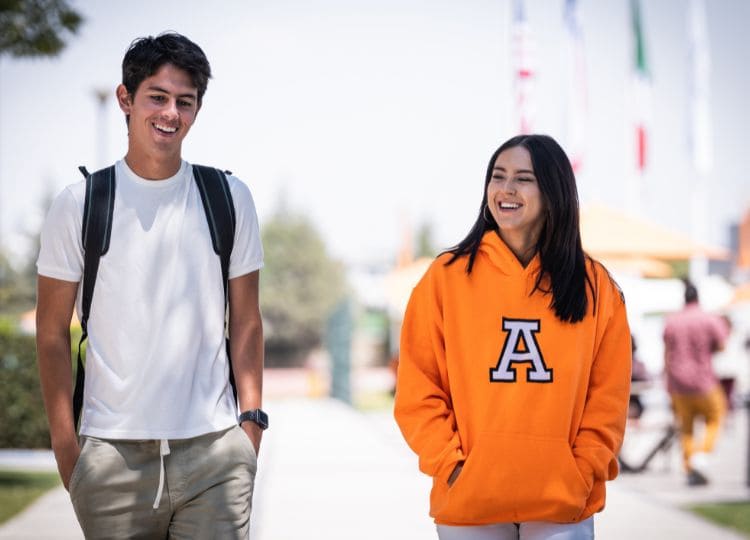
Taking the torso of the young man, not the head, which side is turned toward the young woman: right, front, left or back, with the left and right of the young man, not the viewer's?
left

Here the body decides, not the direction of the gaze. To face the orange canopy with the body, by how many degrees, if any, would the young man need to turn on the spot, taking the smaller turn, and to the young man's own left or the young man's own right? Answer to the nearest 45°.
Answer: approximately 135° to the young man's own left

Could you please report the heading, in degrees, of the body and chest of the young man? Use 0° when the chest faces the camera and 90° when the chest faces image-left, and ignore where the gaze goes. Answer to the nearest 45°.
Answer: approximately 0°

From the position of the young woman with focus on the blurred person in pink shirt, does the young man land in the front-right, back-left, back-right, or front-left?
back-left

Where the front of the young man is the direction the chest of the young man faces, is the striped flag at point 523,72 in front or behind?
behind

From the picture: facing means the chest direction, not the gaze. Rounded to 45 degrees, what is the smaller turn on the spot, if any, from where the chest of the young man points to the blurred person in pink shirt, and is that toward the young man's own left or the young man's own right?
approximately 135° to the young man's own left

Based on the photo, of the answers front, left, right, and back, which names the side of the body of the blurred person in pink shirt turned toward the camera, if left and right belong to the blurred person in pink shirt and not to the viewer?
back

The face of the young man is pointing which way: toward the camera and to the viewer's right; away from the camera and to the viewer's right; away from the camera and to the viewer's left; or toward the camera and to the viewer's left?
toward the camera and to the viewer's right

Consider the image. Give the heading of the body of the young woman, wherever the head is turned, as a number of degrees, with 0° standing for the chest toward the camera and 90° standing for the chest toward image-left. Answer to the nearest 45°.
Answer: approximately 0°

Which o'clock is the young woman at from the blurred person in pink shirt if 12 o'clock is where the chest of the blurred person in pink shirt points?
The young woman is roughly at 6 o'clock from the blurred person in pink shirt.

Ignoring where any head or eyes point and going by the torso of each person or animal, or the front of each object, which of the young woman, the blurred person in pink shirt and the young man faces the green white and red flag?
the blurred person in pink shirt
